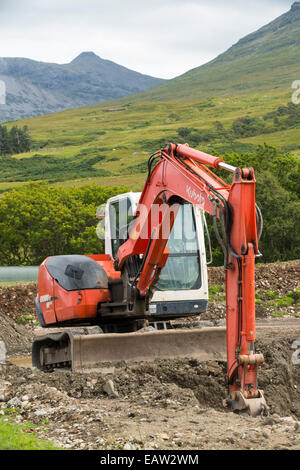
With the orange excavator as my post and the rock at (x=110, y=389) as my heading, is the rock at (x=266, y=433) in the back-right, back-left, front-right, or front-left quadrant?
front-left

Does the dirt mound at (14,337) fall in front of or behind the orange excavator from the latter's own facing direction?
behind

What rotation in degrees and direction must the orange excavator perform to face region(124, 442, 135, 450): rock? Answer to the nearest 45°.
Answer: approximately 45° to its right

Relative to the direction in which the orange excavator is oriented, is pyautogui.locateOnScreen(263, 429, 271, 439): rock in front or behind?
in front

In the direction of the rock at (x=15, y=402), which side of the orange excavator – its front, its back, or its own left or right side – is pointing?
right

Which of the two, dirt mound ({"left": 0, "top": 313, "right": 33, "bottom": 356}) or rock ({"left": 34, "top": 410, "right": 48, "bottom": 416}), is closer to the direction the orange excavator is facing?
the rock

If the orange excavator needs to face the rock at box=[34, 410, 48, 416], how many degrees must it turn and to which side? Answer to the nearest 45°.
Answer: approximately 90° to its right

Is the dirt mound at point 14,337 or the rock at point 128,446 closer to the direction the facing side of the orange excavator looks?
the rock

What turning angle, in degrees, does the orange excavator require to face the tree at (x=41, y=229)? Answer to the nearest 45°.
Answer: approximately 135° to its left
